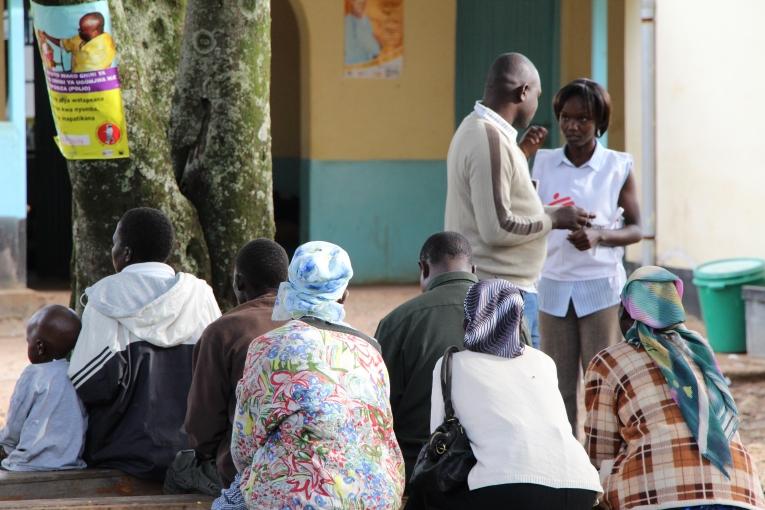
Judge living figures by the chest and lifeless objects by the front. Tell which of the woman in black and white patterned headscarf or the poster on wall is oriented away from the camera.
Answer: the woman in black and white patterned headscarf

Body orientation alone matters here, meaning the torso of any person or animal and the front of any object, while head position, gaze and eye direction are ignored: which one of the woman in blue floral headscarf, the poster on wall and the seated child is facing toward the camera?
the poster on wall

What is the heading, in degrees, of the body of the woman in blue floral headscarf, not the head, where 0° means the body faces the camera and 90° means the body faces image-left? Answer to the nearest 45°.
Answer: approximately 180°

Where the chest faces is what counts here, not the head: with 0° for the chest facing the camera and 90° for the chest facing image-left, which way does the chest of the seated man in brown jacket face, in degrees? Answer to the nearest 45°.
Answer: approximately 135°

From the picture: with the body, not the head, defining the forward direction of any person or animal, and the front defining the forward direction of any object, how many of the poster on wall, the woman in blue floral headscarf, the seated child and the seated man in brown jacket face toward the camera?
1

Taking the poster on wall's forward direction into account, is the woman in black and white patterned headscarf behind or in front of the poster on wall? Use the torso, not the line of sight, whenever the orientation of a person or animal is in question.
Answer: in front

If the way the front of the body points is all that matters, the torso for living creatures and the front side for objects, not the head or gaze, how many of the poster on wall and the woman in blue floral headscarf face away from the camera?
1

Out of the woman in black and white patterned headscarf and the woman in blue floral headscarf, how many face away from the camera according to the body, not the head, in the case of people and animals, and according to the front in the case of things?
2

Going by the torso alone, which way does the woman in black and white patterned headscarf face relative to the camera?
away from the camera

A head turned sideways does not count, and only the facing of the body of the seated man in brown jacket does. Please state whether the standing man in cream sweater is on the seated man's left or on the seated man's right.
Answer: on the seated man's right

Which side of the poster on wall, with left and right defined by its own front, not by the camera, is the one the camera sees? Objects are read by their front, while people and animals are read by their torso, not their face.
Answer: front

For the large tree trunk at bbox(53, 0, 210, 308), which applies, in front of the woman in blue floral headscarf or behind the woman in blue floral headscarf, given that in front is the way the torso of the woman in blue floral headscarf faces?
in front

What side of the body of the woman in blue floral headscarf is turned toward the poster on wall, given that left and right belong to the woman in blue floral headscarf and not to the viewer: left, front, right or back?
front

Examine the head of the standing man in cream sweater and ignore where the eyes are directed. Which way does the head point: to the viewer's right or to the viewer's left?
to the viewer's right

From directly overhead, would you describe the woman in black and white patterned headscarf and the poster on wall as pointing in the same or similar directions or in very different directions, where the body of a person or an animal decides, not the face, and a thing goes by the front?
very different directions

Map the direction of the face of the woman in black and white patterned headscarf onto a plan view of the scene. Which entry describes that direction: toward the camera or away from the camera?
away from the camera

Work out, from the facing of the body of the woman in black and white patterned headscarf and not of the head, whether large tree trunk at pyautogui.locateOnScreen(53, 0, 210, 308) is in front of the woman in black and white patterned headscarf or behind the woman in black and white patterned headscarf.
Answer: in front
